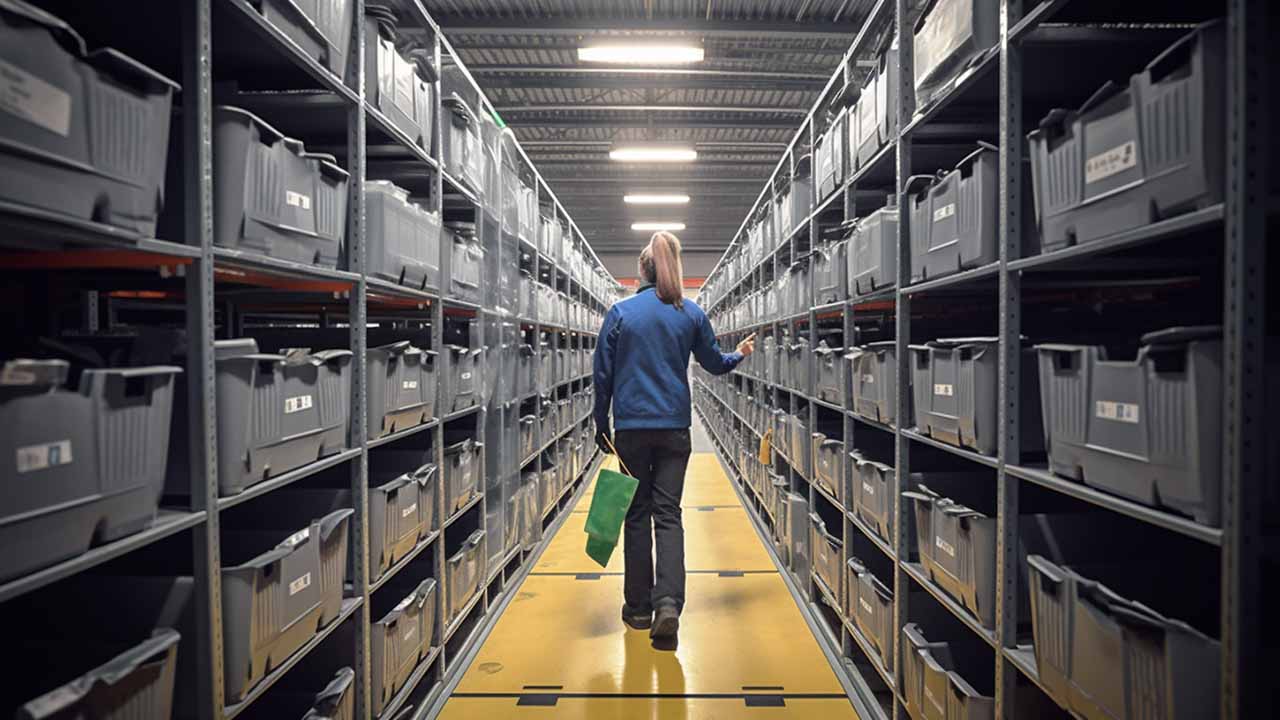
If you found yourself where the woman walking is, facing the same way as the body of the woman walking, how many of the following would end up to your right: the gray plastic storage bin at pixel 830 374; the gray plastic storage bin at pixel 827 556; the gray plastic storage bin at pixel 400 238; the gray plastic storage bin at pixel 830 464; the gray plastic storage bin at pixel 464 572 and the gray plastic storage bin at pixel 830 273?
4

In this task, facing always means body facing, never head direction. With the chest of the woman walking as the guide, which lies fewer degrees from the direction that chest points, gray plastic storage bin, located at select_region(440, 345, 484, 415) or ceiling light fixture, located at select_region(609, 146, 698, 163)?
the ceiling light fixture

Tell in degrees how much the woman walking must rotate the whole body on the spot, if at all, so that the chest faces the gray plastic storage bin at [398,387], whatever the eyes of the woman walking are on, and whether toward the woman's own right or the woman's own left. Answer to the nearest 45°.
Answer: approximately 135° to the woman's own left

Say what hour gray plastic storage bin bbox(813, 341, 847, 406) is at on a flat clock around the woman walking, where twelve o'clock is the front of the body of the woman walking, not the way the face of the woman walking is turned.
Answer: The gray plastic storage bin is roughly at 3 o'clock from the woman walking.

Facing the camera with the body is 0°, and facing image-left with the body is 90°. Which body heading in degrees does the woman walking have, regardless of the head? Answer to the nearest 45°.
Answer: approximately 180°

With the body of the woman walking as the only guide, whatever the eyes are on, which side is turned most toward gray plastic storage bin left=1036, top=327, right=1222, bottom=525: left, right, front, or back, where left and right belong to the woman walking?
back

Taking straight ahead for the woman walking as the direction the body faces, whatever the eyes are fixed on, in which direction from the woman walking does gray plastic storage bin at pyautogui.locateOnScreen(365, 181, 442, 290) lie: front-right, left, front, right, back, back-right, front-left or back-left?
back-left

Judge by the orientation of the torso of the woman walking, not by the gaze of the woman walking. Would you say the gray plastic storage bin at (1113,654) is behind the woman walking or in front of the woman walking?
behind

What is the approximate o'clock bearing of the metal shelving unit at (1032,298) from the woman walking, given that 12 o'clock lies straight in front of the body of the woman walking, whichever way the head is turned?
The metal shelving unit is roughly at 5 o'clock from the woman walking.

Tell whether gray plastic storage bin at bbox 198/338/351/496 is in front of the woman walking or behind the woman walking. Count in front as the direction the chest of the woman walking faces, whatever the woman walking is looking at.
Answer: behind

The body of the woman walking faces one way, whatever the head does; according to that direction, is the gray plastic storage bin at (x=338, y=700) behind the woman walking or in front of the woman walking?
behind

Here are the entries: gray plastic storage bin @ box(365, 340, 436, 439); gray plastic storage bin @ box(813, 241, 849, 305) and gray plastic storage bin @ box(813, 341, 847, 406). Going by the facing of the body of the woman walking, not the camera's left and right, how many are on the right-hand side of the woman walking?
2

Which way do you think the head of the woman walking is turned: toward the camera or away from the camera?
away from the camera

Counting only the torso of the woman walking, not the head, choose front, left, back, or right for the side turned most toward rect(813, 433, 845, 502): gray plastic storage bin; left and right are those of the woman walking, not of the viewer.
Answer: right
